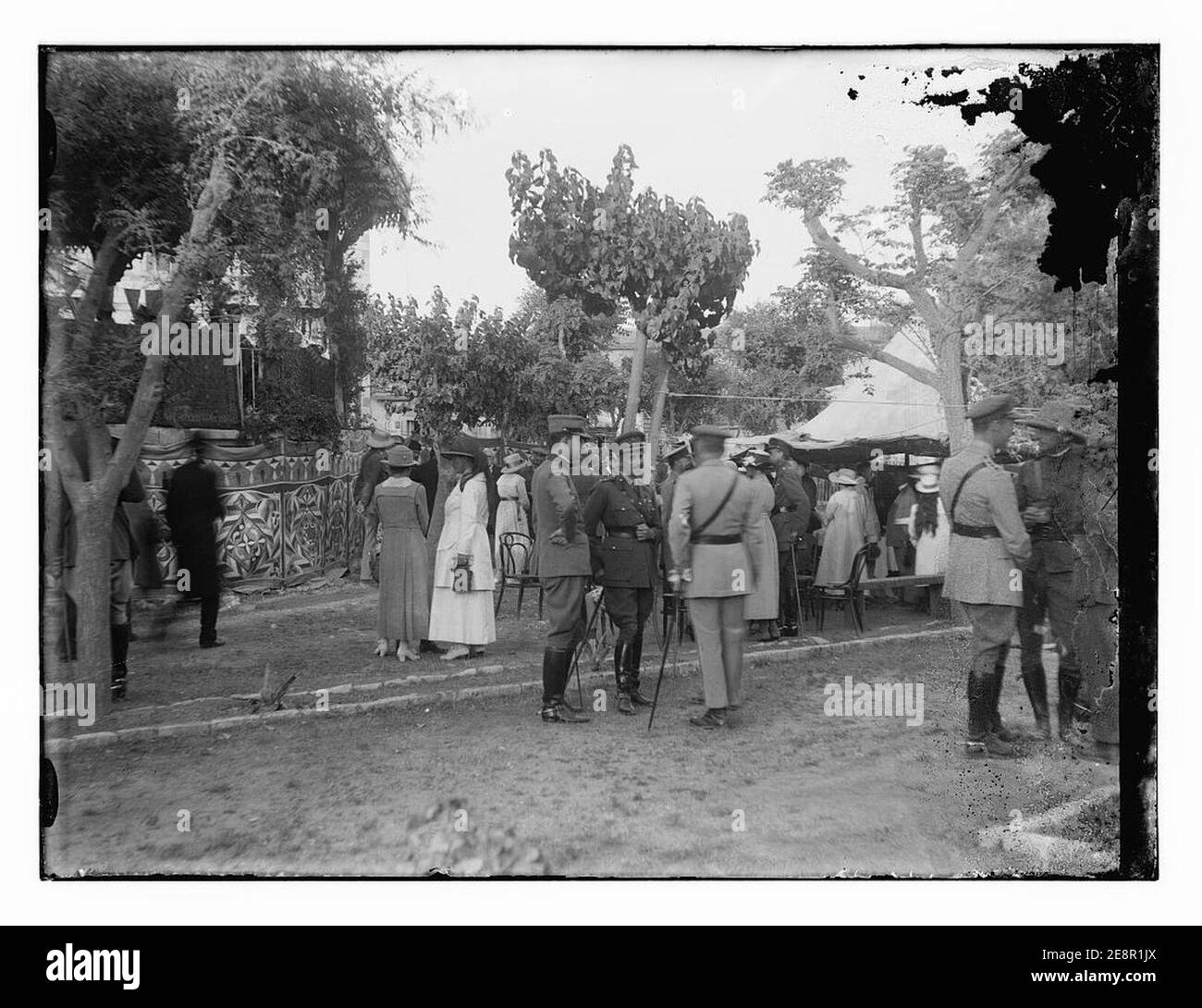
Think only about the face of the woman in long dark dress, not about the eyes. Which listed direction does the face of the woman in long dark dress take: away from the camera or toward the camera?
away from the camera

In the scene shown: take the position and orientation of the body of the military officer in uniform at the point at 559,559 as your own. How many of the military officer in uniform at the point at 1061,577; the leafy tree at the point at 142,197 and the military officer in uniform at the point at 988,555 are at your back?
1

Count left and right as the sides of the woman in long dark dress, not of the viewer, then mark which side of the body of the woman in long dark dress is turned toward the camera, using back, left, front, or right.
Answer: back

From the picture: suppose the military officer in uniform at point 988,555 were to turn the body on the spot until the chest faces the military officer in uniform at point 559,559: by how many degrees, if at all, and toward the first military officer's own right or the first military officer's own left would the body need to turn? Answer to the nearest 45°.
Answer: approximately 135° to the first military officer's own left

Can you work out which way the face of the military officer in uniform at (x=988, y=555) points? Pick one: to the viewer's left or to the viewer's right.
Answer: to the viewer's right

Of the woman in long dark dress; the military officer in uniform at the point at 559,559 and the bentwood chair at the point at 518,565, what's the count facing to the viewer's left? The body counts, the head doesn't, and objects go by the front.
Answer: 0
